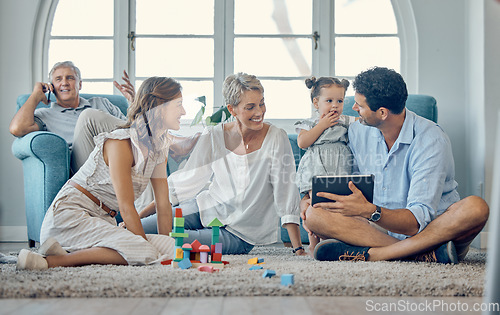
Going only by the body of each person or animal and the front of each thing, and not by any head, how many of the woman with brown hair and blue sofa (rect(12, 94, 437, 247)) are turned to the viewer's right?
1

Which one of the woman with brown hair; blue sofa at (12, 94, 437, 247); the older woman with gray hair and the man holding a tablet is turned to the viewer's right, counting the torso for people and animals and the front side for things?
the woman with brown hair

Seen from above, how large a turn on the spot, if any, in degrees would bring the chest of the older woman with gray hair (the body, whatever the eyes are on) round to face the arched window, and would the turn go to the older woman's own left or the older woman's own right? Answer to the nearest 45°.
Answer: approximately 180°

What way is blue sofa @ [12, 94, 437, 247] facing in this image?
toward the camera

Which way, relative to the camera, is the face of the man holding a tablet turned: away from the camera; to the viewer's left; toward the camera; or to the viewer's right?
to the viewer's left

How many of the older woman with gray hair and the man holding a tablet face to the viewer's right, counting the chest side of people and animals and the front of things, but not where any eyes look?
0

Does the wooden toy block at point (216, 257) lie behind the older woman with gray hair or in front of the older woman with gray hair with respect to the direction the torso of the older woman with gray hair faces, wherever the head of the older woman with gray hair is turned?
in front

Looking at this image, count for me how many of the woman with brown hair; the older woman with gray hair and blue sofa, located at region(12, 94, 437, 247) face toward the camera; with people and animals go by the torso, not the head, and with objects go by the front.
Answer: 2

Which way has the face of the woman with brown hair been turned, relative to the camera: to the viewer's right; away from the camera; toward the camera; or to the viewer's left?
to the viewer's right

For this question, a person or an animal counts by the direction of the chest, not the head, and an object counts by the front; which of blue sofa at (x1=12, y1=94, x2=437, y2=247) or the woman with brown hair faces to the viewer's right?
the woman with brown hair

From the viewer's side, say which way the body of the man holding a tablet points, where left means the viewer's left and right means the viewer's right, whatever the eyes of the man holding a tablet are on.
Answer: facing the viewer and to the left of the viewer

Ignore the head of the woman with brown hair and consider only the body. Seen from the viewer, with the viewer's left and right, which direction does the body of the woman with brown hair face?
facing to the right of the viewer

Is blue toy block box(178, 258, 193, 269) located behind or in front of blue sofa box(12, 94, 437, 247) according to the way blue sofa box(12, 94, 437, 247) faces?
in front

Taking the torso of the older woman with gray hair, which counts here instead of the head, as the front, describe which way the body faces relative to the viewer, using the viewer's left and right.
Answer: facing the viewer

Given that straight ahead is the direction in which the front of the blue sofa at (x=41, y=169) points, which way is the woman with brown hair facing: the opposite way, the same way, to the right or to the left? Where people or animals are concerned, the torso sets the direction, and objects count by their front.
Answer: to the left
